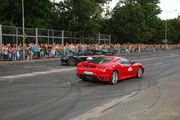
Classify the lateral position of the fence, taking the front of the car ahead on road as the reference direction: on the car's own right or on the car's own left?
on the car's own right

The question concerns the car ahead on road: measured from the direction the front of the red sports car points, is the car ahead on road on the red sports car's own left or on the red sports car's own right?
on the red sports car's own left

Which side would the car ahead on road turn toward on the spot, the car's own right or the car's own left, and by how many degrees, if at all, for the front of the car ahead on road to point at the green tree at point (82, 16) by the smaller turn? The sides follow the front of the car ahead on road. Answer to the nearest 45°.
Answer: approximately 135° to the car's own right

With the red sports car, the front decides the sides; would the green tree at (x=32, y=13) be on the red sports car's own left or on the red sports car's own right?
on the red sports car's own left

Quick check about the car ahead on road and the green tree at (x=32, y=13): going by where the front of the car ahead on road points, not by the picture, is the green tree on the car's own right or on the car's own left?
on the car's own right
